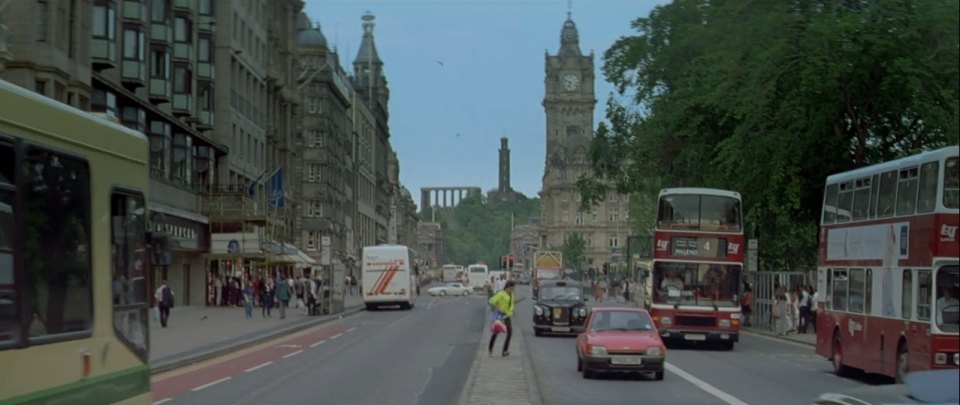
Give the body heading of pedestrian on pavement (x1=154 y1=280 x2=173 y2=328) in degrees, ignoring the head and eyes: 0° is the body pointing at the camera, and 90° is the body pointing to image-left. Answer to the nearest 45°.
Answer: approximately 180°

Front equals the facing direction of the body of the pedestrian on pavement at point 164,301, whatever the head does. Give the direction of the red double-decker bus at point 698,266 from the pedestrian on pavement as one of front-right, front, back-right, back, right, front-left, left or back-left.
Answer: back-right

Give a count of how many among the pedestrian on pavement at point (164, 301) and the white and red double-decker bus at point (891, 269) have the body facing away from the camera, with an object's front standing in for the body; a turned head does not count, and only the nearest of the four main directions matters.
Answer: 1

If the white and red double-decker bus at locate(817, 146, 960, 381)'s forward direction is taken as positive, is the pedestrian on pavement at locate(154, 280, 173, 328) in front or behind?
behind

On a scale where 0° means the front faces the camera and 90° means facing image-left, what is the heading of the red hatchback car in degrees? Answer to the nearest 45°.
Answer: approximately 0°

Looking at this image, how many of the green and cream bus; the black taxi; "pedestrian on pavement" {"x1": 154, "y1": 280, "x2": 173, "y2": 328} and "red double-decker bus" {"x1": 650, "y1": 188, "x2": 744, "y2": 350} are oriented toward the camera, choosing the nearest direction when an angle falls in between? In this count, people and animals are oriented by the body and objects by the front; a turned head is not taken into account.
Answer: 2

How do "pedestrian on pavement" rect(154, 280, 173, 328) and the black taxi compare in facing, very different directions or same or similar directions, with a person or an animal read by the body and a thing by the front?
very different directions

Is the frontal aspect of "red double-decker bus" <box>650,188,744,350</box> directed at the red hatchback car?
yes
